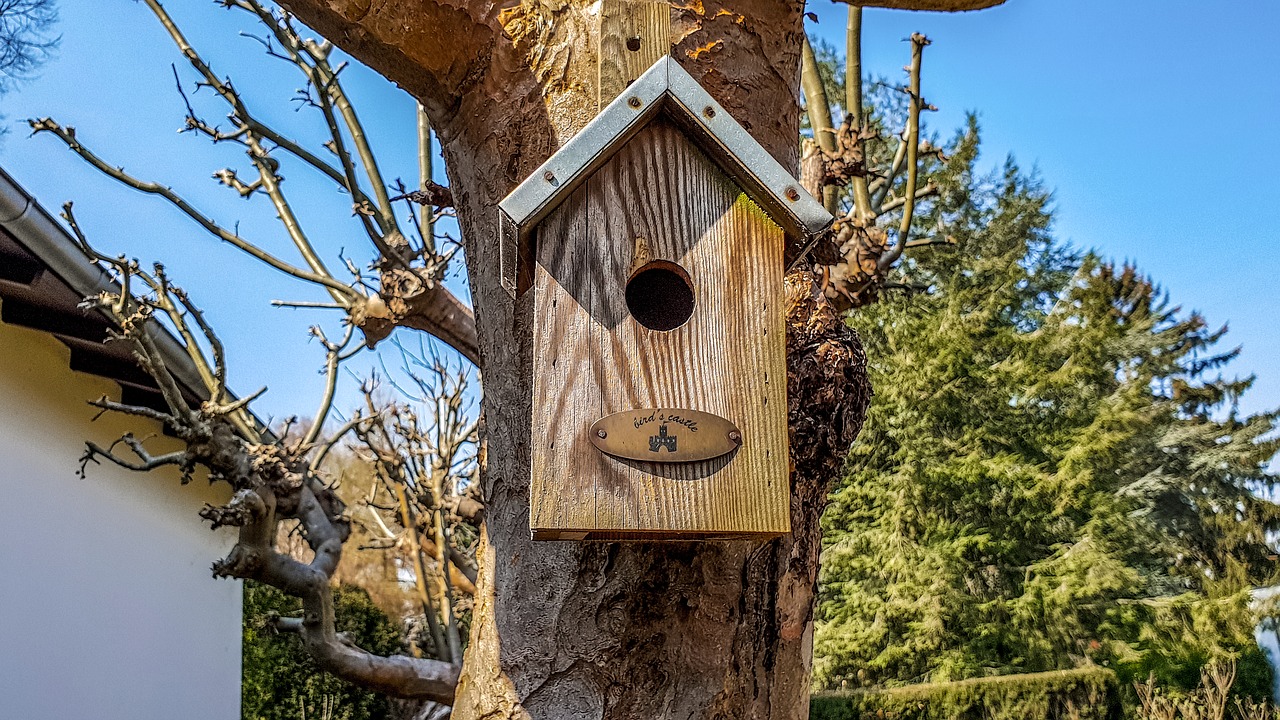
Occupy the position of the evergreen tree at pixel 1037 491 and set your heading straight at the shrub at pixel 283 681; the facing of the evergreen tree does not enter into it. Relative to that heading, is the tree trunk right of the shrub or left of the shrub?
left

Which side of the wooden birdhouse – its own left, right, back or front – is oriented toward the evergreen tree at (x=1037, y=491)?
back

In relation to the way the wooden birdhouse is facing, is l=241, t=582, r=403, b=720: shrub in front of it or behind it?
behind

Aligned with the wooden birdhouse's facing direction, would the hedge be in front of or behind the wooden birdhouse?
behind

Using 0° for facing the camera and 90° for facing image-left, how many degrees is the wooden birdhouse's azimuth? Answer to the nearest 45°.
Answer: approximately 0°

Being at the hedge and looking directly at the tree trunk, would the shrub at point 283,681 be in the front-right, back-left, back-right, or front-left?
front-right

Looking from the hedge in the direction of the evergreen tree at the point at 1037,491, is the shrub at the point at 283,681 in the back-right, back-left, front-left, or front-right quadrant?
back-left

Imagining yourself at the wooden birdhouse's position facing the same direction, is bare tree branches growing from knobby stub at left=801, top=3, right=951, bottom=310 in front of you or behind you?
behind
